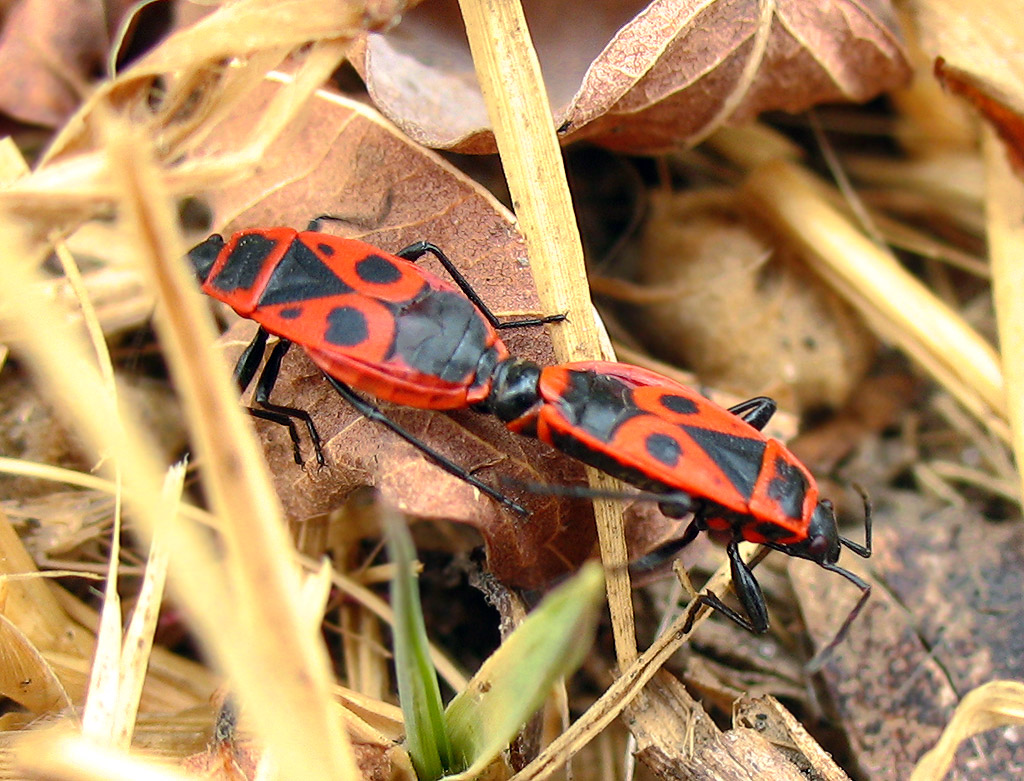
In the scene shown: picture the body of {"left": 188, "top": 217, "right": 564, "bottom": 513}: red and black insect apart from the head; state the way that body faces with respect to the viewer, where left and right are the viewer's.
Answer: facing away from the viewer and to the left of the viewer

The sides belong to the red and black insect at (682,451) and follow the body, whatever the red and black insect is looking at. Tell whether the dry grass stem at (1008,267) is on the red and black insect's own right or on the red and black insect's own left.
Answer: on the red and black insect's own left

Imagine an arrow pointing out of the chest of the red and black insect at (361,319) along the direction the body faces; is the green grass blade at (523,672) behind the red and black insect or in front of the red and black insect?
behind

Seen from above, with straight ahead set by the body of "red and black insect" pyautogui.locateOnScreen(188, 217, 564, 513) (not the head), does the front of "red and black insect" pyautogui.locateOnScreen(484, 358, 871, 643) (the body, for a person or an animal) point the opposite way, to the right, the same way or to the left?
the opposite way

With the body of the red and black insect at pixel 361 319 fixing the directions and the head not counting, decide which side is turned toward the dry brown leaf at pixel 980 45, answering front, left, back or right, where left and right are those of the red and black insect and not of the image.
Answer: right

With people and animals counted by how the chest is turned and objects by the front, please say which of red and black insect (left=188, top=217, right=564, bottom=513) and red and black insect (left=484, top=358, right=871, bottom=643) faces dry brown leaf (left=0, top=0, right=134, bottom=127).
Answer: red and black insect (left=188, top=217, right=564, bottom=513)

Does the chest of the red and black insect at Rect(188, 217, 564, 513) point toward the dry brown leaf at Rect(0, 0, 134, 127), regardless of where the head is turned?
yes
